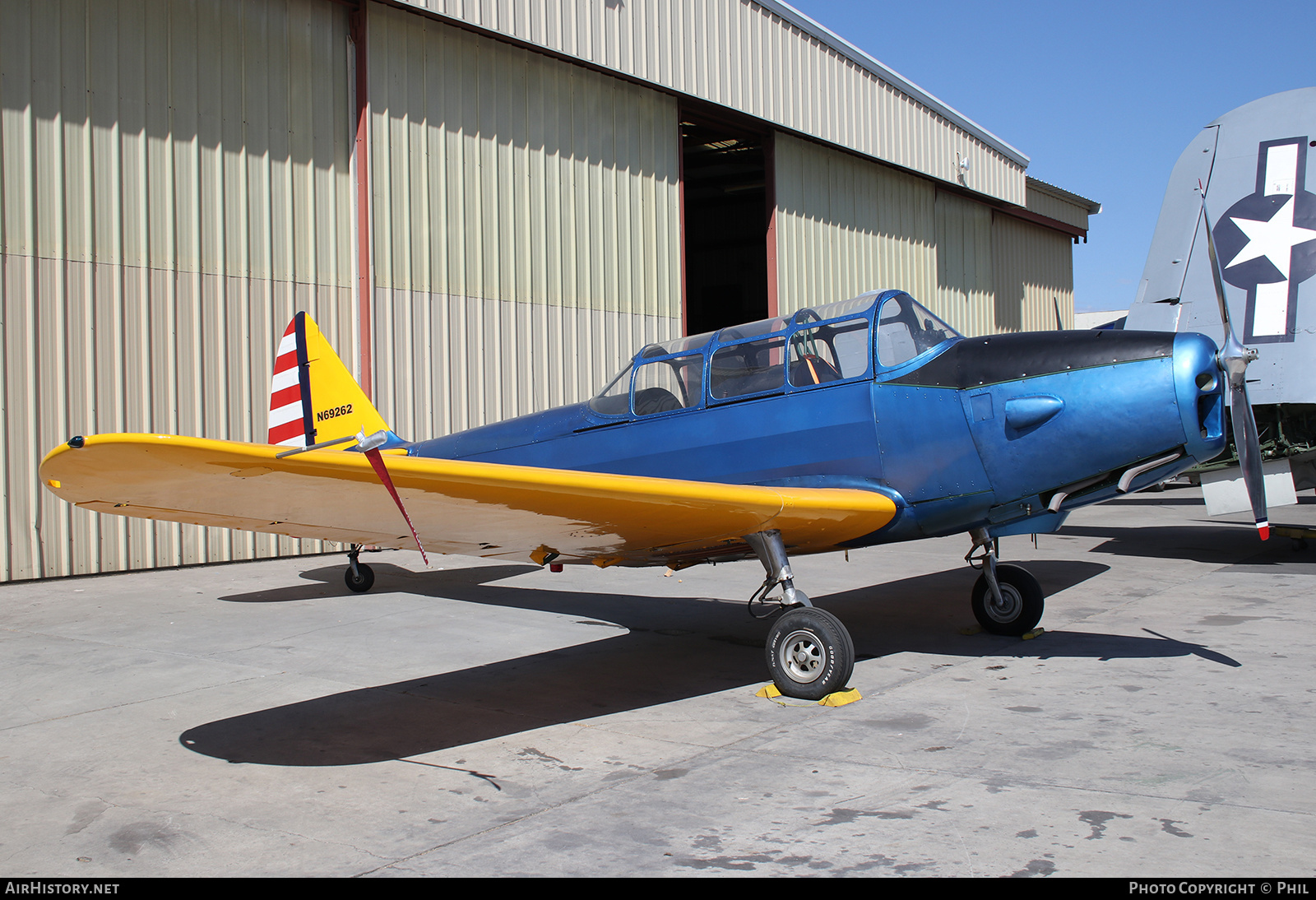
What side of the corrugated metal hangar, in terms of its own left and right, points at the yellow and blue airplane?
front

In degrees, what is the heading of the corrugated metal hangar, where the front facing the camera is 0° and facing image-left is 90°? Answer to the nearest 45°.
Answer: approximately 315°

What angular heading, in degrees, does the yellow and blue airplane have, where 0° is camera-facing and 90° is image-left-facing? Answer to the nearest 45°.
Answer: approximately 315°
